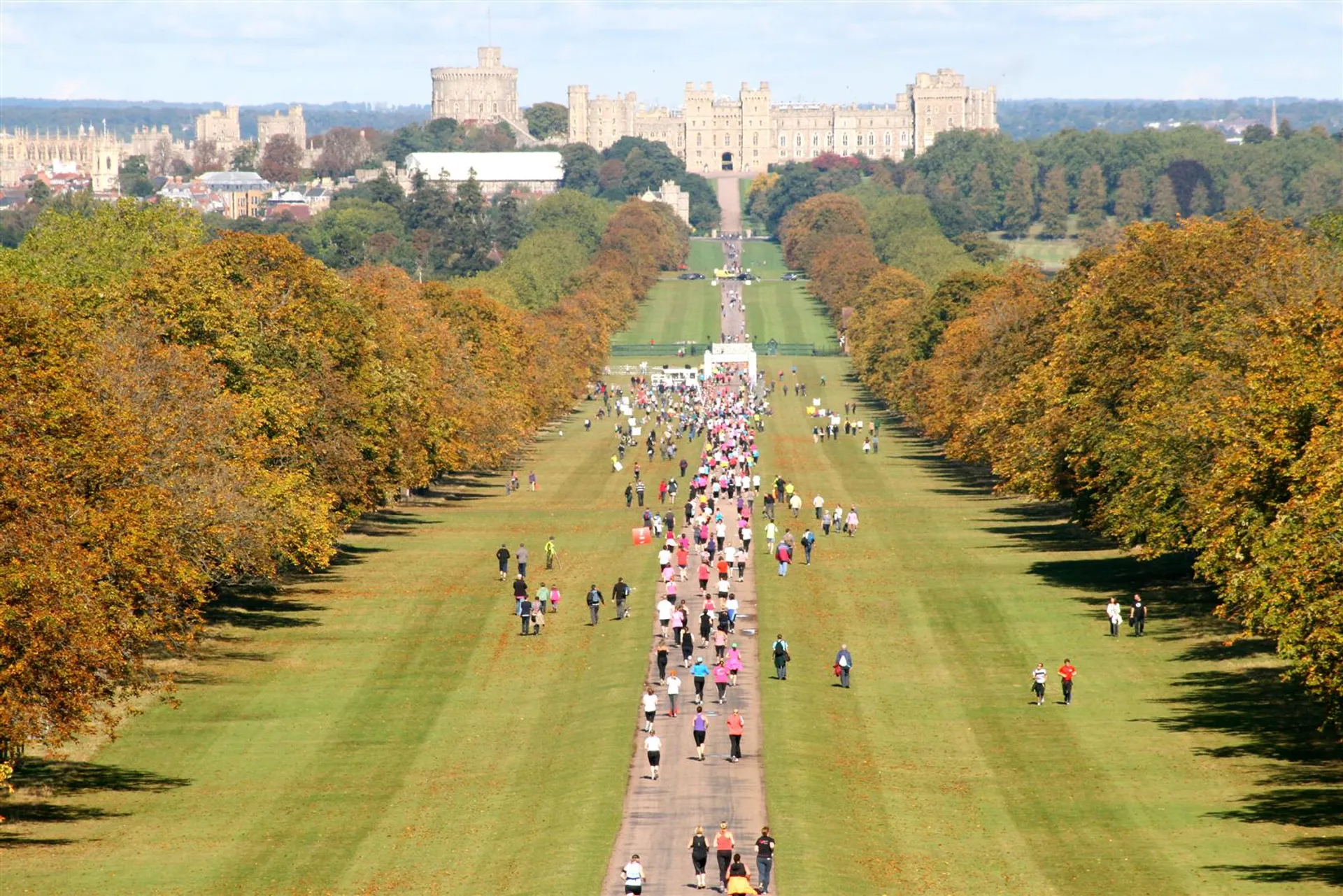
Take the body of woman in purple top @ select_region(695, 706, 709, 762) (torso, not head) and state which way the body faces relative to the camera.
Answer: away from the camera

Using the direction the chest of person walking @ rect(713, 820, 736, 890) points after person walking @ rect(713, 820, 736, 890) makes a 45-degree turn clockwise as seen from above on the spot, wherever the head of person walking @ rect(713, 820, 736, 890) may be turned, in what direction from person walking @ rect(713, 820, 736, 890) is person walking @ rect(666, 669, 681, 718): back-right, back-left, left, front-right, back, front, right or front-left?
front-left

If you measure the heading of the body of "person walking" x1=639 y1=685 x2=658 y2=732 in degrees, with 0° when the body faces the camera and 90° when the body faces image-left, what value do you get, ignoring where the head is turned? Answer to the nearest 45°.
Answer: approximately 180°

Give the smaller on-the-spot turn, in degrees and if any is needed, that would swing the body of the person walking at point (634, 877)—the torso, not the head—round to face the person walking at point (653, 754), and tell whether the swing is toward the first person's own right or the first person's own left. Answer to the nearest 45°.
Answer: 0° — they already face them

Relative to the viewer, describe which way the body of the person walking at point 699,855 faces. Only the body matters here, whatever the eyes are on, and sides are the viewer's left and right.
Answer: facing away from the viewer

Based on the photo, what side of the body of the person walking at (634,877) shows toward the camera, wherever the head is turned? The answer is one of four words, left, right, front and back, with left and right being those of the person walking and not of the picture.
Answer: back

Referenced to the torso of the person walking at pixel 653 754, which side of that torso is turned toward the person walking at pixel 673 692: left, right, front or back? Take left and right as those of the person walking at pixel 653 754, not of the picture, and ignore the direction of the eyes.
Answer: front

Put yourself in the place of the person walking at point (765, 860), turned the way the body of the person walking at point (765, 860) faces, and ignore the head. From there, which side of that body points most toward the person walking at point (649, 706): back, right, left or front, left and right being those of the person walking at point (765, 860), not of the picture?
front

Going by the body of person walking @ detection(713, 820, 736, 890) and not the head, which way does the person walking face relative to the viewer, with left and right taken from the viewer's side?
facing away from the viewer

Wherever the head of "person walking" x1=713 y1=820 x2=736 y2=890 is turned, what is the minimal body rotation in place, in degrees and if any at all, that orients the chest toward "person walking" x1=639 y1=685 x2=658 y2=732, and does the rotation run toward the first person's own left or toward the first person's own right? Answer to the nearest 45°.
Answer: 0° — they already face them

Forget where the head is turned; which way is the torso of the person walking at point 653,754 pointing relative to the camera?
away from the camera

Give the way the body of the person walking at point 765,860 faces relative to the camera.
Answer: away from the camera

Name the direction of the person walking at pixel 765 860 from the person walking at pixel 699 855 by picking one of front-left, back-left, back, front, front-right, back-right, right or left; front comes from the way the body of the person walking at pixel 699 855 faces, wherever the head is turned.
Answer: right

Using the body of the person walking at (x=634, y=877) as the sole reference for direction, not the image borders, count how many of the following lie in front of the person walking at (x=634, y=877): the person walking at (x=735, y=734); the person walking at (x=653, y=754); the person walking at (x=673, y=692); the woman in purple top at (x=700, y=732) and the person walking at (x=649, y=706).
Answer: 5

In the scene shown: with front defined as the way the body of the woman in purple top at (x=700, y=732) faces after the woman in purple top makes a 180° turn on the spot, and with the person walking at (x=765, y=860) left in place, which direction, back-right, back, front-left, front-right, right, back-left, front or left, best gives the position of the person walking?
front
